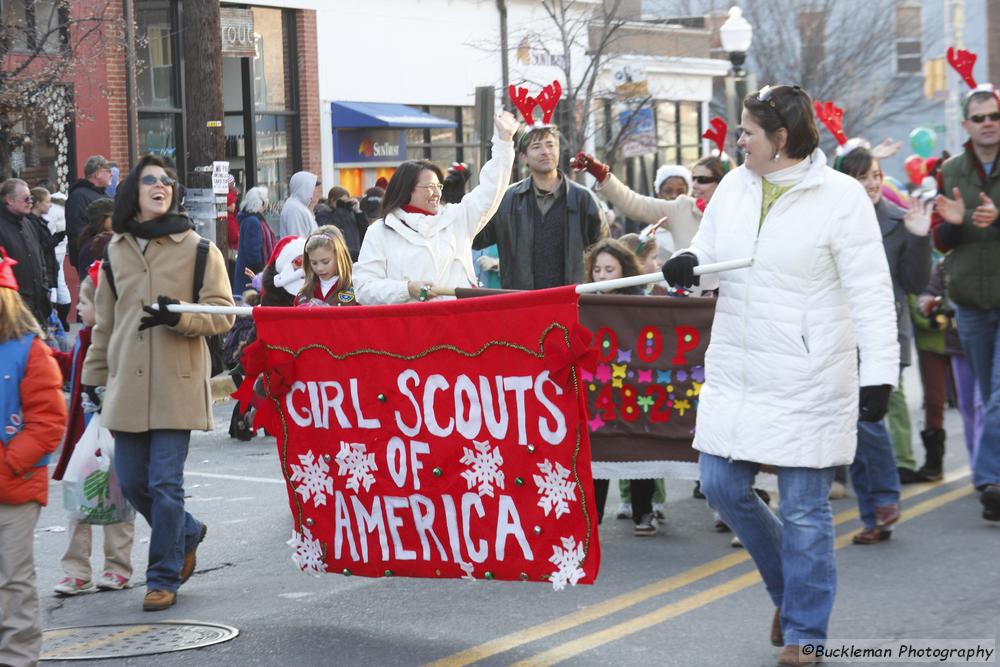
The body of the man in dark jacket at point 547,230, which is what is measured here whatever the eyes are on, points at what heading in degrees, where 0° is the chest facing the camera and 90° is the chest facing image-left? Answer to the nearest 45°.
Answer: approximately 0°

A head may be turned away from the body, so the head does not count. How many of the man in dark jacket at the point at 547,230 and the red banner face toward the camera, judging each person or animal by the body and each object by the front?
2

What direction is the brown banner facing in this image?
toward the camera

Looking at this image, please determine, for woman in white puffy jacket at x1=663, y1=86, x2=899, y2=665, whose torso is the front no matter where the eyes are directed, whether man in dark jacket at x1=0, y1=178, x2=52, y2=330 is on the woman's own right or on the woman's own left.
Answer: on the woman's own right

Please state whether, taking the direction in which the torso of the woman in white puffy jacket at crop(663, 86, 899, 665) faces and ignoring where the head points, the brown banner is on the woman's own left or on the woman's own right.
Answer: on the woman's own right

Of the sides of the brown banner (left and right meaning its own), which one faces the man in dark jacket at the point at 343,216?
back

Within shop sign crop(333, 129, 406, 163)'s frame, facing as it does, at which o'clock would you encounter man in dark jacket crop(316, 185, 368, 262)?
The man in dark jacket is roughly at 12 o'clock from the shop sign.

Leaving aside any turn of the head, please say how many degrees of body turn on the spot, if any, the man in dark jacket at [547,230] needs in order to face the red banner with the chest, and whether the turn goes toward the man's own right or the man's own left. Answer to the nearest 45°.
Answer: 0° — they already face it

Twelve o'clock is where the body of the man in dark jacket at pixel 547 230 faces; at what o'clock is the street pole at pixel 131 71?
The street pole is roughly at 5 o'clock from the man in dark jacket.

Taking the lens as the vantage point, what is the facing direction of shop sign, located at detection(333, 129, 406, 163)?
facing the viewer

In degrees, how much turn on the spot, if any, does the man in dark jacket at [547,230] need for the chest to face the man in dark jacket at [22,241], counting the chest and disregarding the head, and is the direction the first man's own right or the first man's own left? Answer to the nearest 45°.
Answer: approximately 135° to the first man's own right

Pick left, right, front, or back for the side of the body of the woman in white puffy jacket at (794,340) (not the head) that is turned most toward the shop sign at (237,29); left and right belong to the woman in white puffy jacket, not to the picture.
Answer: right

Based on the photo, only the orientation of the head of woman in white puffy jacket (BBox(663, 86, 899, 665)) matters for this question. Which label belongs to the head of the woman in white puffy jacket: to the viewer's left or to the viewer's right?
to the viewer's left

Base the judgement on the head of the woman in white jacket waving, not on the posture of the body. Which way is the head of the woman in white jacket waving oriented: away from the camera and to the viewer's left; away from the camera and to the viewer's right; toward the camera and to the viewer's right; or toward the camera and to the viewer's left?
toward the camera and to the viewer's right
